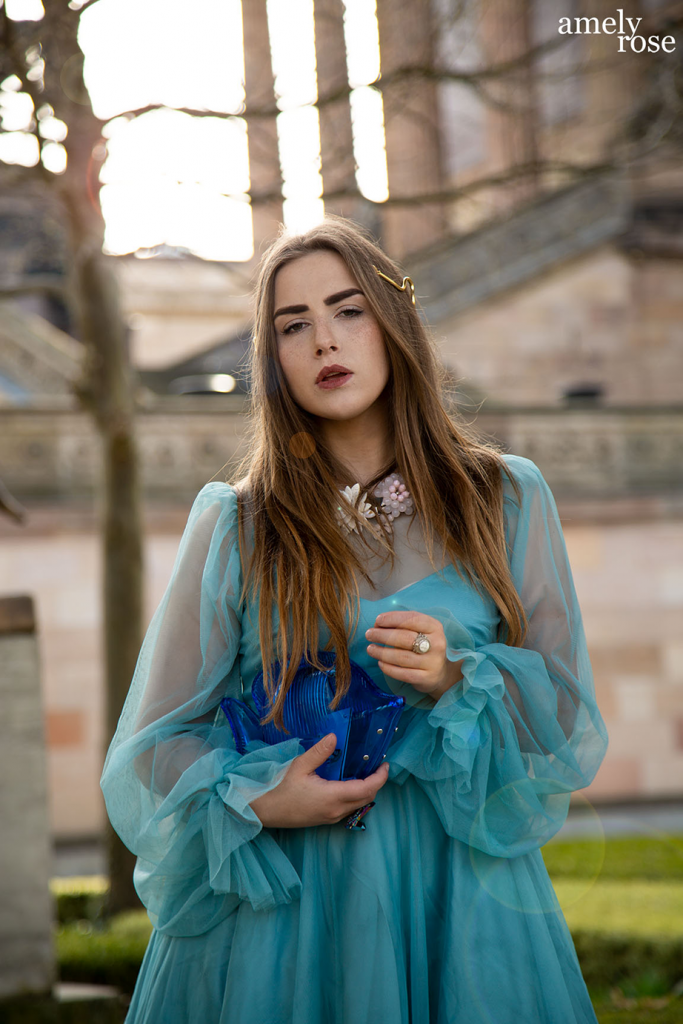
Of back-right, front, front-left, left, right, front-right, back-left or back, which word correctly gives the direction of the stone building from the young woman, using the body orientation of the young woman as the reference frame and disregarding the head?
back

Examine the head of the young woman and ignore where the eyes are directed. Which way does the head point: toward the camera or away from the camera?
toward the camera

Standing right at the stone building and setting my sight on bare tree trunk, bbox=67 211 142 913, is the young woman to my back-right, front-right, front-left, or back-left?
front-left

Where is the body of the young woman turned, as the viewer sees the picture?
toward the camera
